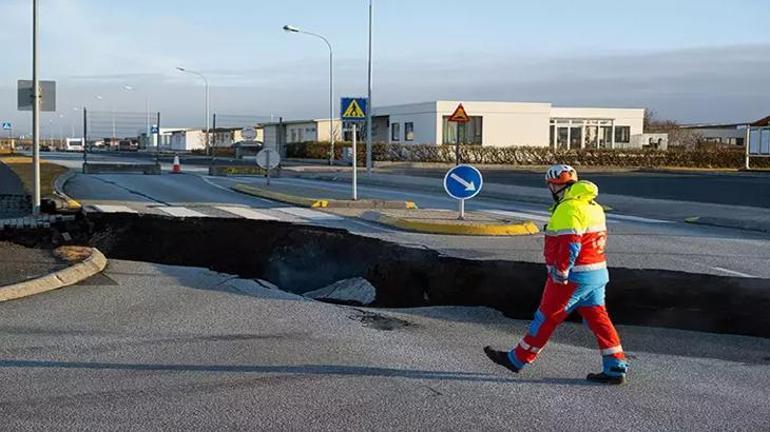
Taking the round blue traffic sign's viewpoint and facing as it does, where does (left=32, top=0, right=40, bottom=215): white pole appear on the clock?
The white pole is roughly at 3 o'clock from the round blue traffic sign.

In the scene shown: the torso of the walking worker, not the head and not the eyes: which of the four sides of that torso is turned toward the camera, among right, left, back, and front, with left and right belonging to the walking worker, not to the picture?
left

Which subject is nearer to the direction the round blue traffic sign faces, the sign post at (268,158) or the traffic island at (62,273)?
the traffic island

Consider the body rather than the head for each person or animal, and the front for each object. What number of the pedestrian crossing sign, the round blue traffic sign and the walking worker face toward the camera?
2

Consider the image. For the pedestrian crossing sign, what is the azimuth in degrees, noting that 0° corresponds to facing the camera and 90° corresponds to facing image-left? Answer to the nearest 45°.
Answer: approximately 0°

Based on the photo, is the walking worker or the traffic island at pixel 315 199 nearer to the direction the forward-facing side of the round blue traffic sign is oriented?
the walking worker
